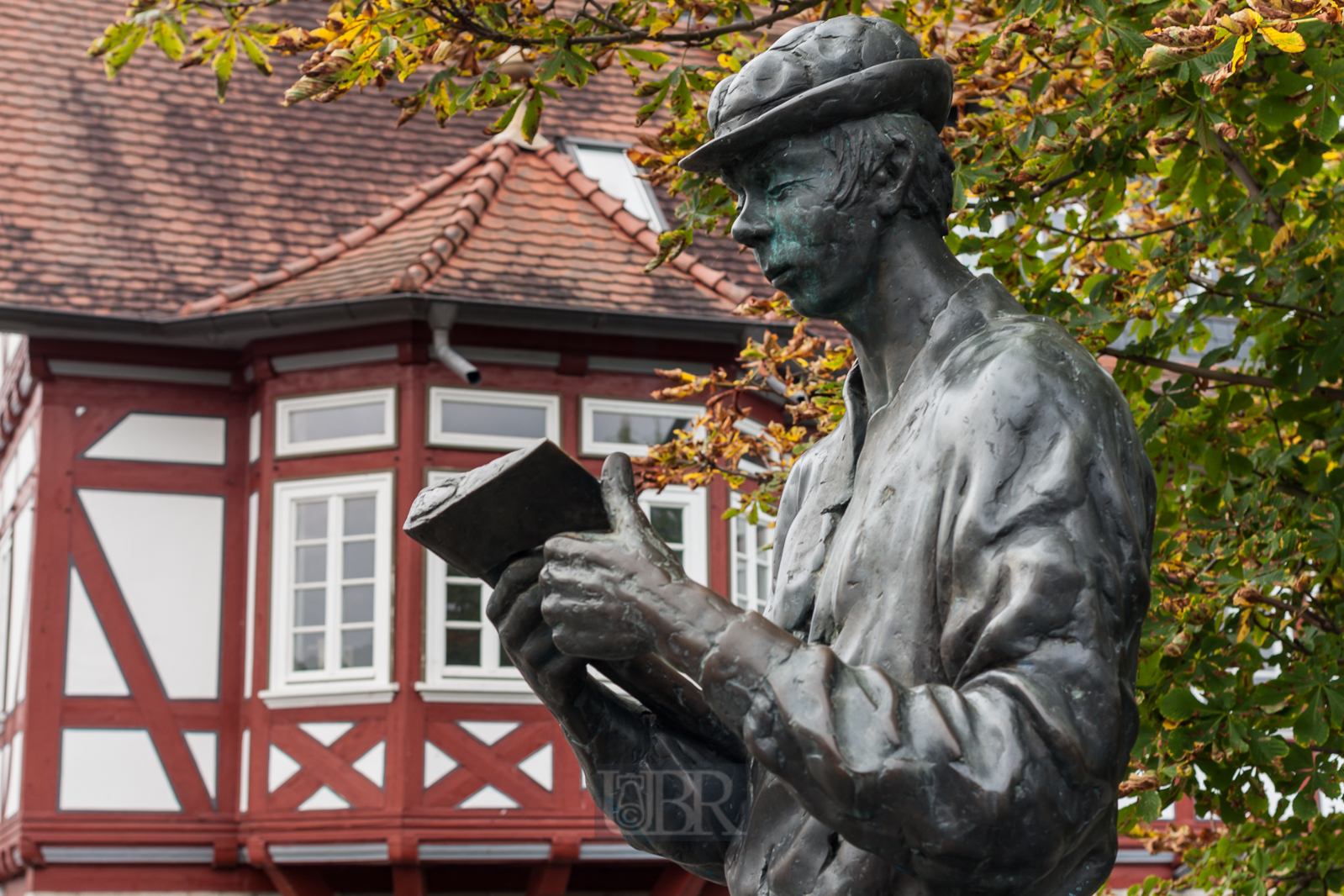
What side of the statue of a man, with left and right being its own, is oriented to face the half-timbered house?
right

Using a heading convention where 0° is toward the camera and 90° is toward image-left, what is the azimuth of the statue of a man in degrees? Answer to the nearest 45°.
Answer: approximately 45°

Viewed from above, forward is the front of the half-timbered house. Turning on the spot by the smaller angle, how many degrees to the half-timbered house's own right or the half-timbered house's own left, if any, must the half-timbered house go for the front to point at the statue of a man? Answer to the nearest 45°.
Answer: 0° — it already faces it

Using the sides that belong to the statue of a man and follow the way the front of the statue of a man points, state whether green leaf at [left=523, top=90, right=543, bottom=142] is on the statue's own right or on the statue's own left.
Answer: on the statue's own right

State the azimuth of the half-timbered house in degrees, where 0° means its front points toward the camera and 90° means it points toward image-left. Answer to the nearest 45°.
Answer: approximately 0°
